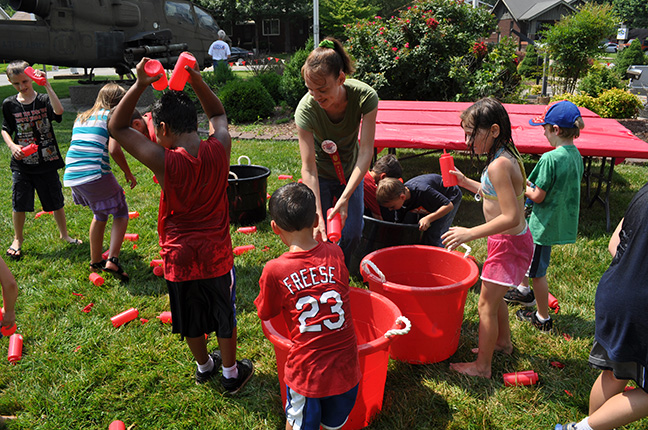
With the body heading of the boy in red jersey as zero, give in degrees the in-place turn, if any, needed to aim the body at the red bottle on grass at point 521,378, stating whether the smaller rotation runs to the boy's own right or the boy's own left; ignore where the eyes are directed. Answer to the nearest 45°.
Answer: approximately 45° to the boy's own right

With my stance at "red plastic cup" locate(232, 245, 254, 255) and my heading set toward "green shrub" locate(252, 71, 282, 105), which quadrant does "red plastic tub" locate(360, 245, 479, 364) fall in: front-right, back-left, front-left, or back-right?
back-right

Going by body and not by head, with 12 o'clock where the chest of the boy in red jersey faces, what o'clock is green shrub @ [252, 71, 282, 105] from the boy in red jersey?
The green shrub is roughly at 12 o'clock from the boy in red jersey.

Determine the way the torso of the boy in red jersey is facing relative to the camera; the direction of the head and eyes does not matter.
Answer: away from the camera

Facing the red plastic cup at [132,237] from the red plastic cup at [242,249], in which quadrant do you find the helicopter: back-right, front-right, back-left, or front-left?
front-right

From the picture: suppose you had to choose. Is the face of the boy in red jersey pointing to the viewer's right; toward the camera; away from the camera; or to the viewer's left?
away from the camera

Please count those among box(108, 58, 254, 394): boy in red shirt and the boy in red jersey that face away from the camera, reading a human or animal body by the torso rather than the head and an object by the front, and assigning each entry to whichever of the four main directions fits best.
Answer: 2

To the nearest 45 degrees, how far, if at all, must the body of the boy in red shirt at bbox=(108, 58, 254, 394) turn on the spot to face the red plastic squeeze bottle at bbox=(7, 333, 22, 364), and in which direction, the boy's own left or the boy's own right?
approximately 45° to the boy's own left

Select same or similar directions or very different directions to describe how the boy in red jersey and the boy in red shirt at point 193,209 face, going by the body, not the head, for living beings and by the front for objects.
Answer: same or similar directions

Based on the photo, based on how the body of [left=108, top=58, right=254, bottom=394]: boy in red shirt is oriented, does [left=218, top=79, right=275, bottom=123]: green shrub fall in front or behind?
in front

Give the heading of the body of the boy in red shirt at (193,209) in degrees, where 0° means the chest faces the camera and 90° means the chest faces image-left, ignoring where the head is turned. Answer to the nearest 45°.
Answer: approximately 180°

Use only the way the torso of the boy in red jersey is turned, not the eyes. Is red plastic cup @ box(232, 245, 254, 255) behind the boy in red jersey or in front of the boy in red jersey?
in front

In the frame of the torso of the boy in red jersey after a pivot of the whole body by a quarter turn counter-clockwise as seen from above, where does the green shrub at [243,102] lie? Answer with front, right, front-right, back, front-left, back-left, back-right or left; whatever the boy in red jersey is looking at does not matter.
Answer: right
